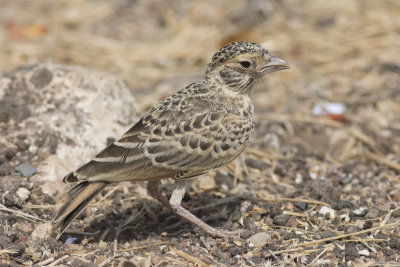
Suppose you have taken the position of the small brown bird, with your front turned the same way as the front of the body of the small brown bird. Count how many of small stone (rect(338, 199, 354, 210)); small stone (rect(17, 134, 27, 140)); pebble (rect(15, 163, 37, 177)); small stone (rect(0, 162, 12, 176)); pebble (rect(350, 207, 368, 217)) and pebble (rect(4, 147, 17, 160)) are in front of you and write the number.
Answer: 2

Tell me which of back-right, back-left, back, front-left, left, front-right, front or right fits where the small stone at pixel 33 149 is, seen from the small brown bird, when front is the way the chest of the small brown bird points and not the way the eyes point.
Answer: back-left

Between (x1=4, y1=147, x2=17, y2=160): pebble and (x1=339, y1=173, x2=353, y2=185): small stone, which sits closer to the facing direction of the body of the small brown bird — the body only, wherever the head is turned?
the small stone

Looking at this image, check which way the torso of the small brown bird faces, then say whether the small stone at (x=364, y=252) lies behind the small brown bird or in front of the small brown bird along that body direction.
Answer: in front

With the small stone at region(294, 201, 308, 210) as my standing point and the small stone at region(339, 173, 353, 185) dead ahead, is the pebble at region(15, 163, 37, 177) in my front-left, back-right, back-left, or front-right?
back-left

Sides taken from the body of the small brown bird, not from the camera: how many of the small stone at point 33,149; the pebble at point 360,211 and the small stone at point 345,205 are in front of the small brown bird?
2

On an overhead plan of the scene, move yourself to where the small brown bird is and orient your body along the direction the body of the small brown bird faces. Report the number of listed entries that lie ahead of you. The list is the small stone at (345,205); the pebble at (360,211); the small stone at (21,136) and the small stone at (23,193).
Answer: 2

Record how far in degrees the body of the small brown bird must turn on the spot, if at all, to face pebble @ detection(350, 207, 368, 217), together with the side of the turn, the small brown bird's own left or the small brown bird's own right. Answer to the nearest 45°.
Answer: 0° — it already faces it

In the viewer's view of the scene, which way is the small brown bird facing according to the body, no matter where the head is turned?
to the viewer's right

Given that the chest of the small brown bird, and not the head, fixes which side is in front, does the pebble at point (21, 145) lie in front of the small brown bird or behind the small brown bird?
behind

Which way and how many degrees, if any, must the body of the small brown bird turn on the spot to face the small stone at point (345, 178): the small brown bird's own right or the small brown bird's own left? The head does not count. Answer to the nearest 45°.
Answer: approximately 45° to the small brown bird's own left

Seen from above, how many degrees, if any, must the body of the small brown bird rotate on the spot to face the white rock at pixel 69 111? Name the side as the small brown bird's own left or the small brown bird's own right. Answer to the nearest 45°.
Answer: approximately 135° to the small brown bird's own left

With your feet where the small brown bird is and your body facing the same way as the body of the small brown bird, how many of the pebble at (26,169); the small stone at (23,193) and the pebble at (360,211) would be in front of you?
1

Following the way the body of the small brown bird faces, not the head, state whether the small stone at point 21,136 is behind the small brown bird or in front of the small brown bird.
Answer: behind

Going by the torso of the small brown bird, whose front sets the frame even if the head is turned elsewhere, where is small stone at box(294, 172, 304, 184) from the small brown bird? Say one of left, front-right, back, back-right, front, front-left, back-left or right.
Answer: front-left

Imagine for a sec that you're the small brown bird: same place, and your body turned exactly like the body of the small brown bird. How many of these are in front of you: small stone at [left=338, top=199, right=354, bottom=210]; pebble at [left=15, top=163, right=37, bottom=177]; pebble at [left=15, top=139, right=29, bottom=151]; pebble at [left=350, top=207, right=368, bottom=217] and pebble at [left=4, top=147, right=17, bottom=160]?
2
